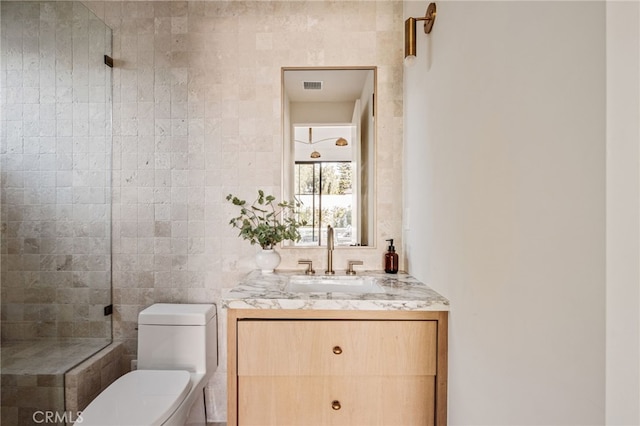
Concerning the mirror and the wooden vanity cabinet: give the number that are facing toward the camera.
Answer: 2

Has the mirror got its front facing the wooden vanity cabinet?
yes

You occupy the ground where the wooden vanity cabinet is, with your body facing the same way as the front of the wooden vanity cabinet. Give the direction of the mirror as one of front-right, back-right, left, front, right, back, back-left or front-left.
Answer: back

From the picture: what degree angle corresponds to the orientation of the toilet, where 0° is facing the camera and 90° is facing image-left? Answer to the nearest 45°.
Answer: approximately 45°

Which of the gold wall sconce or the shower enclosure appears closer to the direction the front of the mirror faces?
the gold wall sconce

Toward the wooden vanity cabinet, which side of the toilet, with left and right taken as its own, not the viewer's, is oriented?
left

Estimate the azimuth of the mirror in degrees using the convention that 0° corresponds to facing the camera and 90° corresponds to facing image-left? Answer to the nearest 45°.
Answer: approximately 0°

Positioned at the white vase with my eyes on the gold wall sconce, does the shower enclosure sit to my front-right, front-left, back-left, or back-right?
back-right
